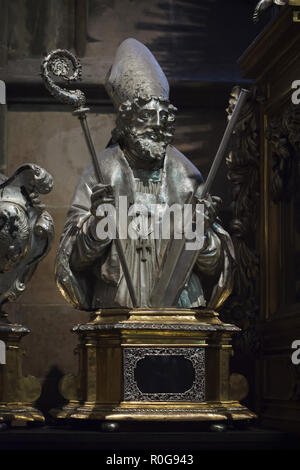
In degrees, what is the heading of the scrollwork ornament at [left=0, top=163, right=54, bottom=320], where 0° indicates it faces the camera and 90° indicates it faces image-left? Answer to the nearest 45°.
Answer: approximately 0°

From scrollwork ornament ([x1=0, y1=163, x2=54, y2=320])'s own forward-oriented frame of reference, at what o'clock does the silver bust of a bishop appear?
The silver bust of a bishop is roughly at 9 o'clock from the scrollwork ornament.
